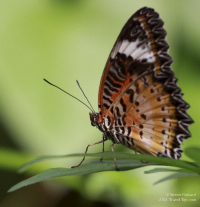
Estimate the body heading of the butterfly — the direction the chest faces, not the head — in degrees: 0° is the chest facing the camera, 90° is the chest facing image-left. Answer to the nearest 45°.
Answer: approximately 90°
